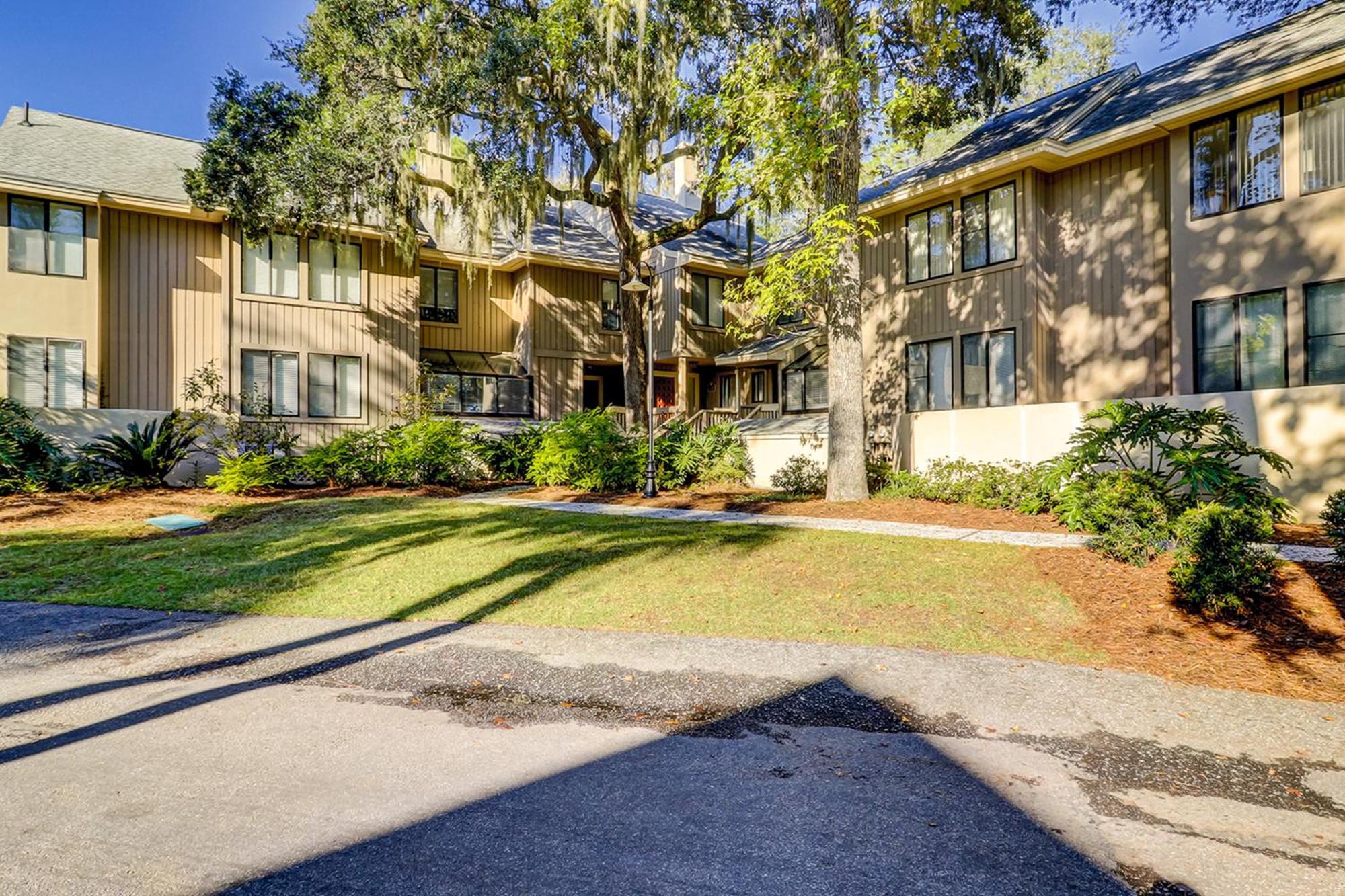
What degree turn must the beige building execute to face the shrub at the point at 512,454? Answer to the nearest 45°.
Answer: approximately 90° to its right

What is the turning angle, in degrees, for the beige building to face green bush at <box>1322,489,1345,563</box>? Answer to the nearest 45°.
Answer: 0° — it already faces it

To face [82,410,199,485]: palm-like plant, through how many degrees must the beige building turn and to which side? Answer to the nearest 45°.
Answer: approximately 90° to its right

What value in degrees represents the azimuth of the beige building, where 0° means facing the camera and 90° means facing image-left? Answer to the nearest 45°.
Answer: approximately 0°

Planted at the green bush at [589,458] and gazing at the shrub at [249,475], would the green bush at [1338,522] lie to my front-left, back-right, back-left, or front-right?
back-left

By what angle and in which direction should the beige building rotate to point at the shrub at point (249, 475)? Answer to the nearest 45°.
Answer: approximately 90° to its right

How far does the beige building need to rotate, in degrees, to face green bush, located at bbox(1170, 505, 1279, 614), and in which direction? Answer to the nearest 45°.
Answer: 0° — it already faces it

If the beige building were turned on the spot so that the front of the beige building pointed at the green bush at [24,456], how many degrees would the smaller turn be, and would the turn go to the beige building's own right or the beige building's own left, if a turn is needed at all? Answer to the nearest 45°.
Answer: approximately 90° to the beige building's own right
